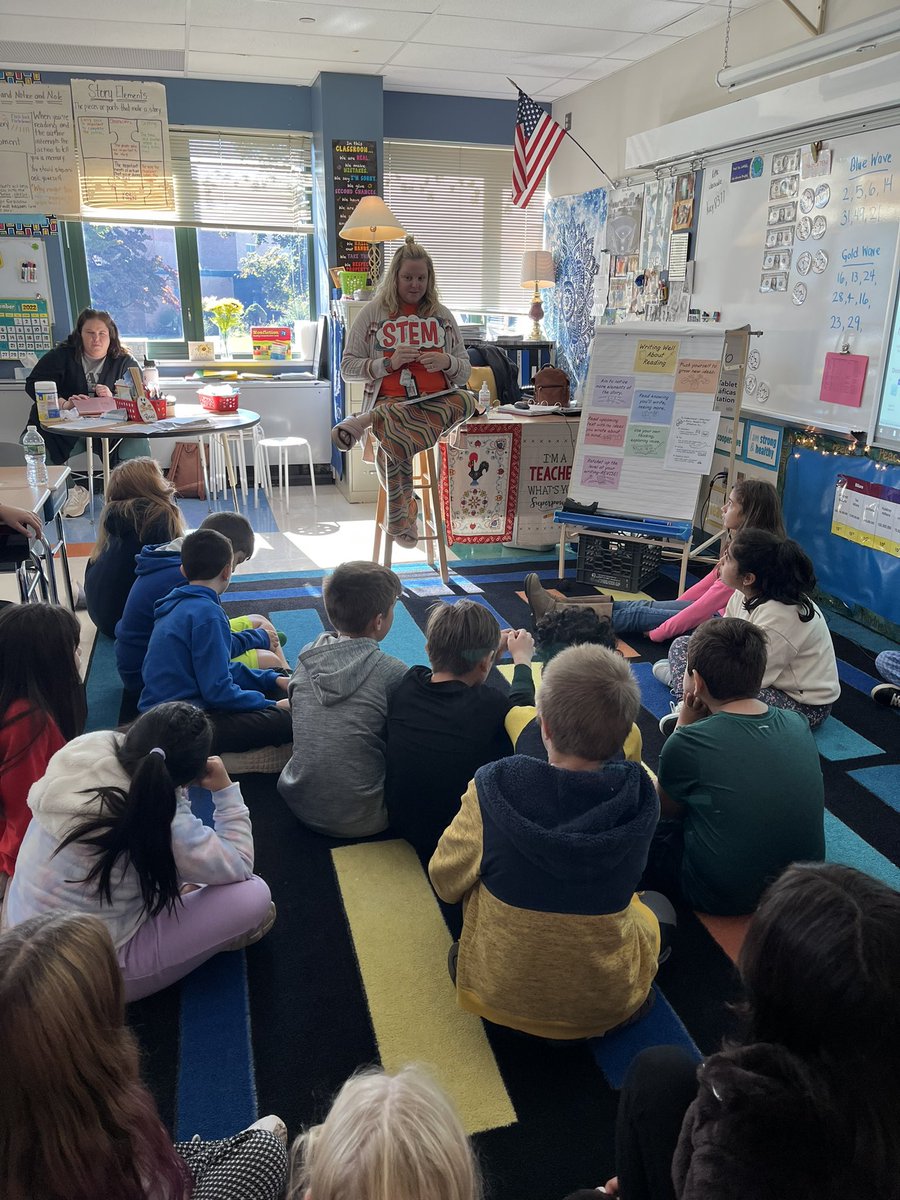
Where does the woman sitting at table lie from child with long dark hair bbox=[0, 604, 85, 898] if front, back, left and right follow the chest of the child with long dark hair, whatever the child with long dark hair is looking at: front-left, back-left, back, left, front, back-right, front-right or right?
front-left

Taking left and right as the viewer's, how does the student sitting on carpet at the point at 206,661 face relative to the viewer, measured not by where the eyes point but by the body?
facing away from the viewer and to the right of the viewer

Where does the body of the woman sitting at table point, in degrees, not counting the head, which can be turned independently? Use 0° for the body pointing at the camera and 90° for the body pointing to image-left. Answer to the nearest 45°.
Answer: approximately 0°

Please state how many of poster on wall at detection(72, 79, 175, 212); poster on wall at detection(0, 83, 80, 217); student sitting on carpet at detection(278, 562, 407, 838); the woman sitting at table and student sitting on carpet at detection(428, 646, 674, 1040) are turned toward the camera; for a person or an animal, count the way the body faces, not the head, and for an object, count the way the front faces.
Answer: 3

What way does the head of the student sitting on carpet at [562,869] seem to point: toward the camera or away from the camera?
away from the camera

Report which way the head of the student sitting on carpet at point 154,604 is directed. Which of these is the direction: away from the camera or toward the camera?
away from the camera

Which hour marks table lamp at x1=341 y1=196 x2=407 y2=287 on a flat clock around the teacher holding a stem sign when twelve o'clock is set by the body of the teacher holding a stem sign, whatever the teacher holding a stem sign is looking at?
The table lamp is roughly at 6 o'clock from the teacher holding a stem sign.

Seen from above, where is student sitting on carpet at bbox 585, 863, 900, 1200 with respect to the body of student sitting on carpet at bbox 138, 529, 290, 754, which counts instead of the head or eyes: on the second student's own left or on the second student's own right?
on the second student's own right

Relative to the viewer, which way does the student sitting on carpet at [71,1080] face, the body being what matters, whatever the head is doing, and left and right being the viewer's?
facing away from the viewer and to the right of the viewer

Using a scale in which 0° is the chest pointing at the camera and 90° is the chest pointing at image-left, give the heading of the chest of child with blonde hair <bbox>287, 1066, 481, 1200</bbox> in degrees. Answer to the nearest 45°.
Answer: approximately 180°

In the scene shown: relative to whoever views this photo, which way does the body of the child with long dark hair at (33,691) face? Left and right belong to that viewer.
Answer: facing away from the viewer and to the right of the viewer

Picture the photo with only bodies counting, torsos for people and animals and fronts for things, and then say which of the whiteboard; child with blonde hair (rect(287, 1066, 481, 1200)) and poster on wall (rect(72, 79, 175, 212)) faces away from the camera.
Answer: the child with blonde hair
